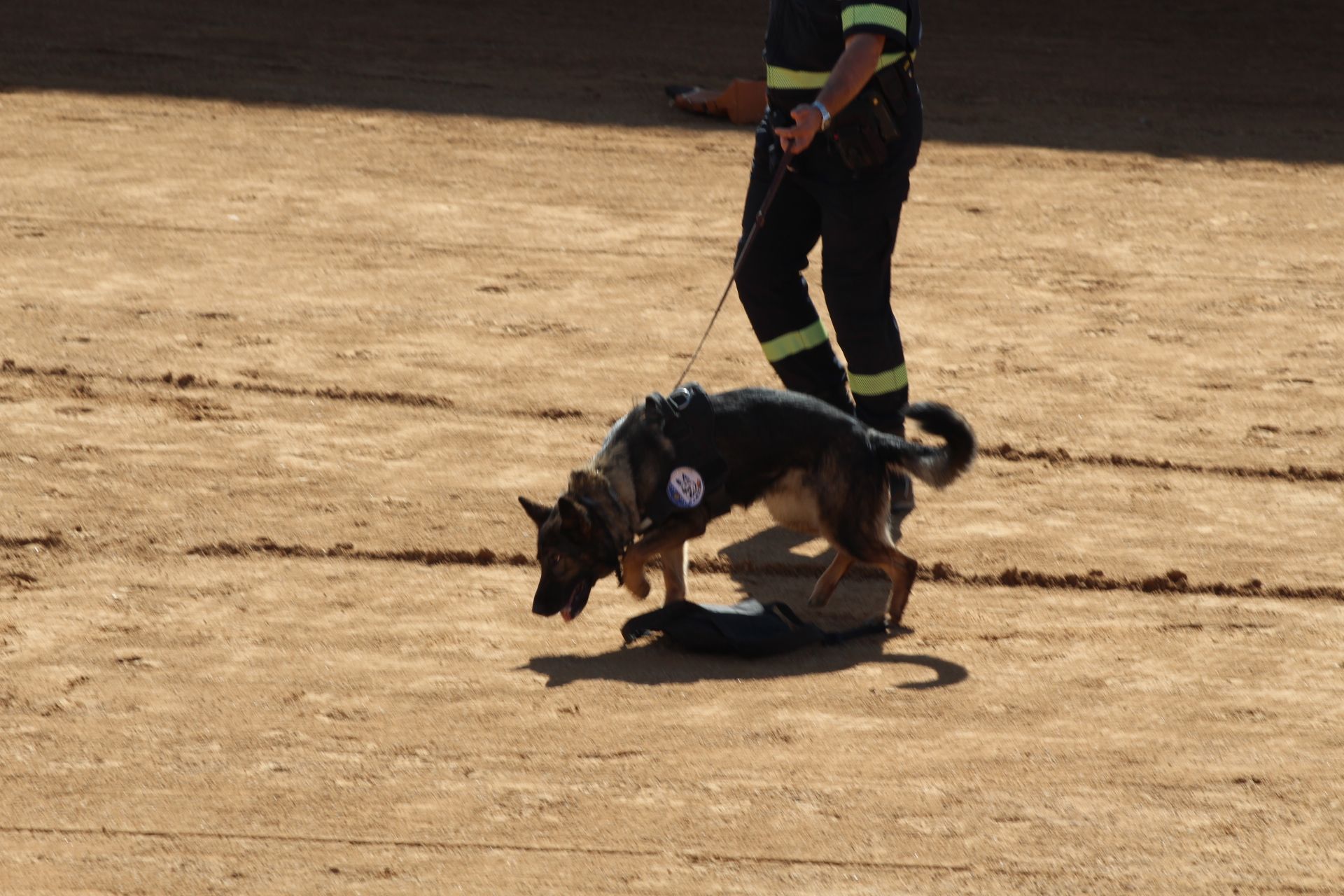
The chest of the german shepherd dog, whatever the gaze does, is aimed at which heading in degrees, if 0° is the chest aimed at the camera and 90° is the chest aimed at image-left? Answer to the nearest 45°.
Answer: approximately 90°
